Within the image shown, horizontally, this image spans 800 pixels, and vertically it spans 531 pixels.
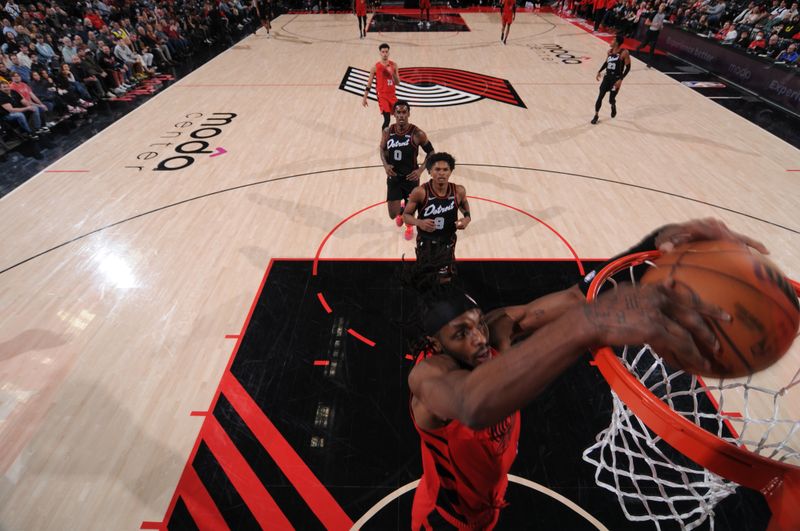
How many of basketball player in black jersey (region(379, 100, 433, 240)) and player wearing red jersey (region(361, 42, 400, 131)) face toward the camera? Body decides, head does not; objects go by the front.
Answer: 2

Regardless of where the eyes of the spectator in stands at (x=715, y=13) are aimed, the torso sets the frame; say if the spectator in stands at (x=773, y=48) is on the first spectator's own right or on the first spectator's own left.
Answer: on the first spectator's own left

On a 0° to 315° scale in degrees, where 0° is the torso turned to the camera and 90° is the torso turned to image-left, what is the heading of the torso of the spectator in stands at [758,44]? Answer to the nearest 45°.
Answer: approximately 45°

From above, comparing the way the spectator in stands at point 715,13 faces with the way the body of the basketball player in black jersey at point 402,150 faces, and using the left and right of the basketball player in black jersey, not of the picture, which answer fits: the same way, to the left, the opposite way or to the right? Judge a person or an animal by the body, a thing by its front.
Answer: to the right

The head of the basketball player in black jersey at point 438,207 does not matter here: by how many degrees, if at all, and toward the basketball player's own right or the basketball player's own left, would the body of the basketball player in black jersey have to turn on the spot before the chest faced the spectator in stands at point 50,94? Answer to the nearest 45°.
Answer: approximately 135° to the basketball player's own right

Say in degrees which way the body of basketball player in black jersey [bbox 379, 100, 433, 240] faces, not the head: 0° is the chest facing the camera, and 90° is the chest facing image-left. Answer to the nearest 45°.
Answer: approximately 0°

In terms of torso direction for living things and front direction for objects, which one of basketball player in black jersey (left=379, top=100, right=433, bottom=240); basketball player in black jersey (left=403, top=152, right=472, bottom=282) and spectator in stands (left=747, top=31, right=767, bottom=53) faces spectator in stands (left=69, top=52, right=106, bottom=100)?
spectator in stands (left=747, top=31, right=767, bottom=53)

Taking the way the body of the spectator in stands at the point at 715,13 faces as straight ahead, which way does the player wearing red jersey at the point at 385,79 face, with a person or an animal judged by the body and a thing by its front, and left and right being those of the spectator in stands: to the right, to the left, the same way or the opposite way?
to the left

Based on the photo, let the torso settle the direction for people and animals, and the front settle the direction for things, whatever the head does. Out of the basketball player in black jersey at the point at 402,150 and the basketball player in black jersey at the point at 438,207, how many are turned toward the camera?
2

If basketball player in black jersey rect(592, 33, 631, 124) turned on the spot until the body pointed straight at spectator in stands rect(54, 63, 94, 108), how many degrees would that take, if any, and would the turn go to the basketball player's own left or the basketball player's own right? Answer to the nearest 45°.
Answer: approximately 45° to the basketball player's own right

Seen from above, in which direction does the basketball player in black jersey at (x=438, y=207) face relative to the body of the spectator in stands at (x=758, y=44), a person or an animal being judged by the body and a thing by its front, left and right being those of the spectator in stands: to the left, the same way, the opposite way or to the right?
to the left
